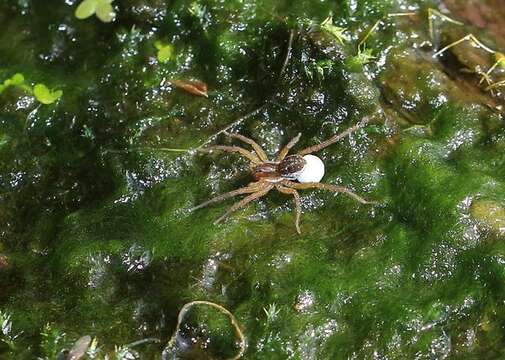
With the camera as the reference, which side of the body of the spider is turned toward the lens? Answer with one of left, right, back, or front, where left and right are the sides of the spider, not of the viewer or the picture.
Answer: left

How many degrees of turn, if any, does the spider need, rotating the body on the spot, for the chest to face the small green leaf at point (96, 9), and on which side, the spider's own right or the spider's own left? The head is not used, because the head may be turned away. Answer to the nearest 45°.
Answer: approximately 45° to the spider's own right

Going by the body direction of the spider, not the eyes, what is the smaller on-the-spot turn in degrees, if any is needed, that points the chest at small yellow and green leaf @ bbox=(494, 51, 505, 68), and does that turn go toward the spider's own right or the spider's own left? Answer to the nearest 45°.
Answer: approximately 135° to the spider's own right

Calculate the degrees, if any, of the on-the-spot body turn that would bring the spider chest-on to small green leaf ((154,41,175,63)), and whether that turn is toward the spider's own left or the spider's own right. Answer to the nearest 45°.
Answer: approximately 45° to the spider's own right

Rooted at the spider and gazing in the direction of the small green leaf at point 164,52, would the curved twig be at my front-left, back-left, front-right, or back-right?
back-left

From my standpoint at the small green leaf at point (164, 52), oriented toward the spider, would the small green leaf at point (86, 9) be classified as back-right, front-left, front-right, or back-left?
back-right

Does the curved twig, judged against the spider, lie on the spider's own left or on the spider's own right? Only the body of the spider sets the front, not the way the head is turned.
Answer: on the spider's own left

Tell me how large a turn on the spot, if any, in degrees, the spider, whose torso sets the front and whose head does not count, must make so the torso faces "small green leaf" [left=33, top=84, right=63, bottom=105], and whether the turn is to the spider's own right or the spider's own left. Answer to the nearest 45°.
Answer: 0° — it already faces it

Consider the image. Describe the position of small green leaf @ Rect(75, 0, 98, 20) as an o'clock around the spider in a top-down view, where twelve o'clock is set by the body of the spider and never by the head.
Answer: The small green leaf is roughly at 1 o'clock from the spider.
